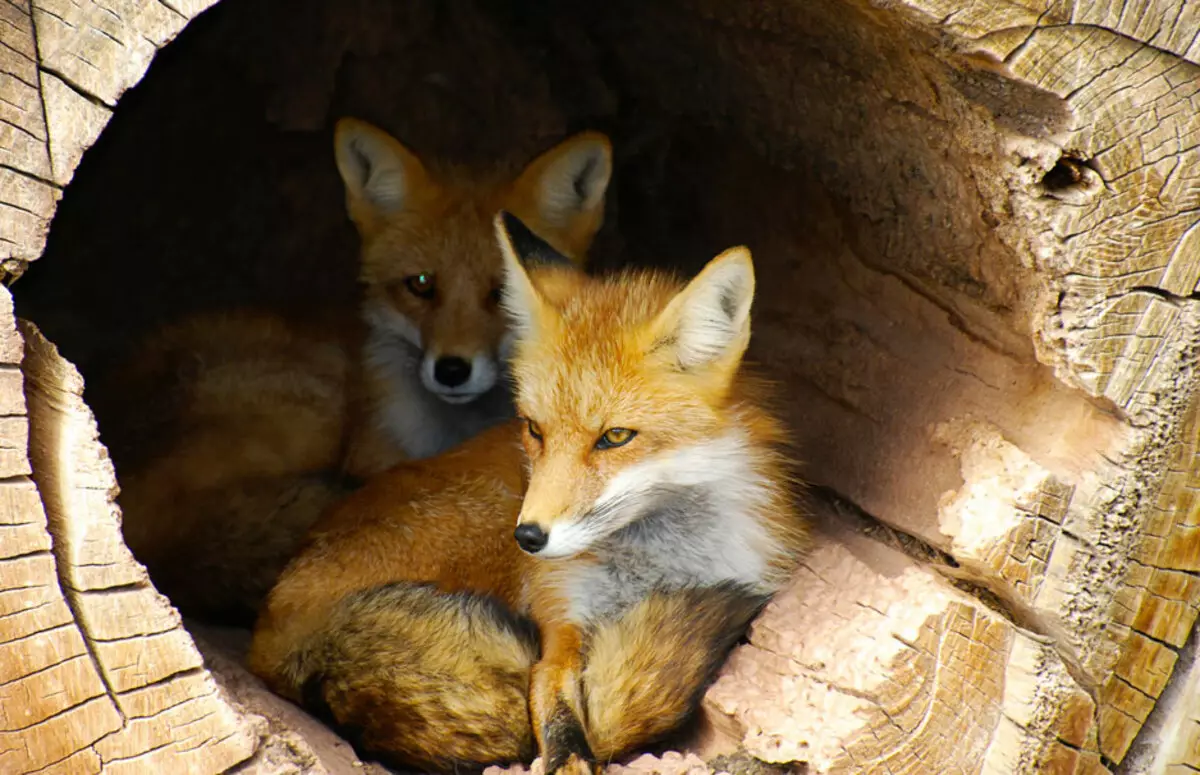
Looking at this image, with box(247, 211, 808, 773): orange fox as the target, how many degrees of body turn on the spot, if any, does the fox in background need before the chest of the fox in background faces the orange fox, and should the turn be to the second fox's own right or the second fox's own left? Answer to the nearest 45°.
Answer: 0° — it already faces it

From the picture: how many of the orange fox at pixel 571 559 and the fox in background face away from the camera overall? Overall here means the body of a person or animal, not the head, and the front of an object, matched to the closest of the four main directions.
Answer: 0

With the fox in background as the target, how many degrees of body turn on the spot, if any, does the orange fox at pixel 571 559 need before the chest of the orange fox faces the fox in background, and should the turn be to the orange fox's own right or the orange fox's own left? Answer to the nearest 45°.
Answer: approximately 180°

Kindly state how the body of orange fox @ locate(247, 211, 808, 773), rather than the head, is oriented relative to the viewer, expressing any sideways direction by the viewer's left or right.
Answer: facing the viewer and to the right of the viewer
